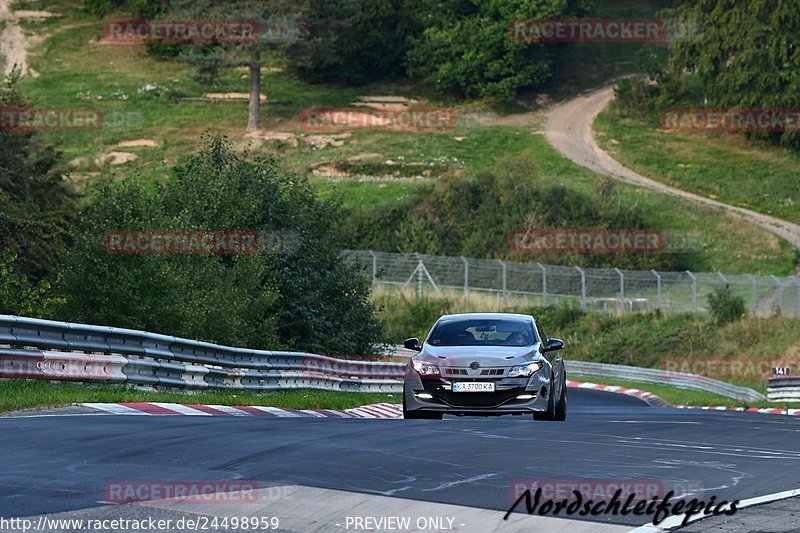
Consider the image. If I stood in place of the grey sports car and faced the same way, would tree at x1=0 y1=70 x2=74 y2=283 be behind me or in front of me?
behind

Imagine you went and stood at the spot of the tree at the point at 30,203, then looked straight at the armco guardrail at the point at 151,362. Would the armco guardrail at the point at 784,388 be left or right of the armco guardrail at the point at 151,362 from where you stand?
left

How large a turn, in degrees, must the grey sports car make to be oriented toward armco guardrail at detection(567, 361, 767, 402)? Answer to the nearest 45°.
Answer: approximately 180°

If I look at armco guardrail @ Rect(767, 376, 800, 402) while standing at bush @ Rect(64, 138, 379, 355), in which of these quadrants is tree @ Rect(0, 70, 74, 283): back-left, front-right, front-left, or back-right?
back-left

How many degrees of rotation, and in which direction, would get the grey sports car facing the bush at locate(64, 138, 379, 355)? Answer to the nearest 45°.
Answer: approximately 135° to its right

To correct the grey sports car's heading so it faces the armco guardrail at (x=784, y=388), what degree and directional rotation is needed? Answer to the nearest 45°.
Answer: approximately 135° to its left

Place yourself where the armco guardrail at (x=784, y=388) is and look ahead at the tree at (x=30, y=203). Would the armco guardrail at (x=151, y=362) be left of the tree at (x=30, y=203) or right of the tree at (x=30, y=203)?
left

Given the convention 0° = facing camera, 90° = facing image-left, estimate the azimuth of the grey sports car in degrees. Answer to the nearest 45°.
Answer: approximately 0°

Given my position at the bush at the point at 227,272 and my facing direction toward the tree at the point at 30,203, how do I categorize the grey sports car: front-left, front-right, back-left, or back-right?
back-left
